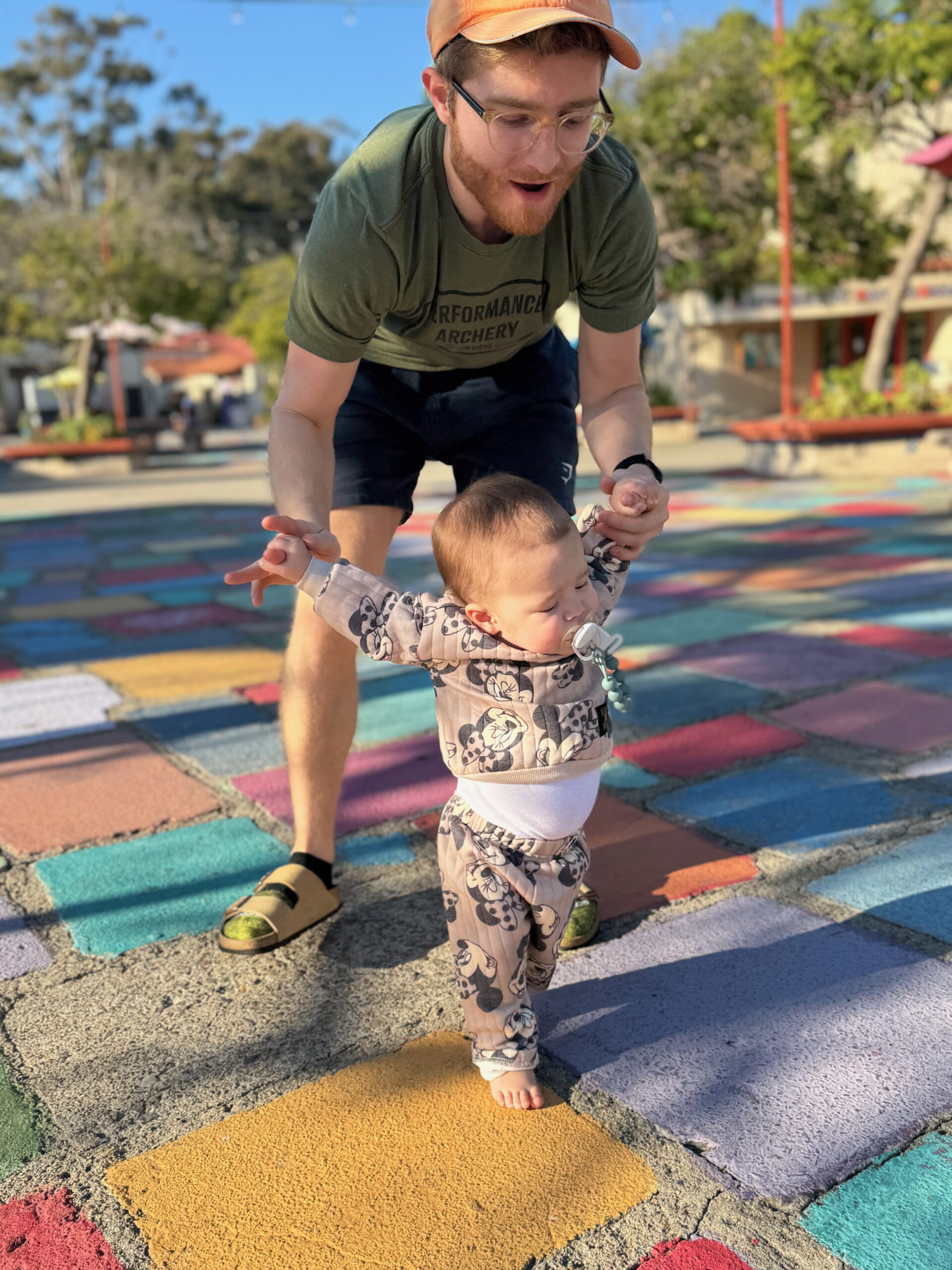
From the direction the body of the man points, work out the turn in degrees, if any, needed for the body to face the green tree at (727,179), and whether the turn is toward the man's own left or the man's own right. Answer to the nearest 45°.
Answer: approximately 180°

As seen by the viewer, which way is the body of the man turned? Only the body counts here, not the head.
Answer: toward the camera

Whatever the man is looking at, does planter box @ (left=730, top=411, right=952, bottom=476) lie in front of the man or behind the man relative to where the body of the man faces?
behind

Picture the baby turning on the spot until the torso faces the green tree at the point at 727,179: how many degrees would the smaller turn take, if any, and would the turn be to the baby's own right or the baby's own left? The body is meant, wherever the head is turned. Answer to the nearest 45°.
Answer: approximately 135° to the baby's own left

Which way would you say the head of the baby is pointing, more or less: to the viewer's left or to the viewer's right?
to the viewer's right

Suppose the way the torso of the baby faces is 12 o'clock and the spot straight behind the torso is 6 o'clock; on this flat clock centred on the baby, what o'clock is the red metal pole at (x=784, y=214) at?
The red metal pole is roughly at 8 o'clock from the baby.

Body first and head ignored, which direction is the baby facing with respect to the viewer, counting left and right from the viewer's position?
facing the viewer and to the right of the viewer

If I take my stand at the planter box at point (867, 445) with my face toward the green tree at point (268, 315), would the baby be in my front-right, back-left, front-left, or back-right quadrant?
back-left

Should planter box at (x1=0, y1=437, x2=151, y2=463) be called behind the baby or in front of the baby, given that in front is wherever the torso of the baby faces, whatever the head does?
behind

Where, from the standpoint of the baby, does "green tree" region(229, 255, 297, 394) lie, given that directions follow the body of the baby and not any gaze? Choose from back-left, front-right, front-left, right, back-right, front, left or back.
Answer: back-left

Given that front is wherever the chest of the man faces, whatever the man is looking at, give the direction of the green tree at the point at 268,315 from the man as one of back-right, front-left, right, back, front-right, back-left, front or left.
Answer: back

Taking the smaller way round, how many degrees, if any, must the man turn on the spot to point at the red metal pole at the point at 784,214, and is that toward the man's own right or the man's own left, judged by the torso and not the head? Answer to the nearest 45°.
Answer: approximately 180°

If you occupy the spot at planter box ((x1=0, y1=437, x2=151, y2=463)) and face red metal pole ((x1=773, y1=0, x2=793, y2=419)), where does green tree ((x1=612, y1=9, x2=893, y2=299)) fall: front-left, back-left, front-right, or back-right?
front-left

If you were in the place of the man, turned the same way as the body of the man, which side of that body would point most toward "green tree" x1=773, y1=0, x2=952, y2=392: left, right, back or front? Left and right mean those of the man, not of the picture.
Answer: back

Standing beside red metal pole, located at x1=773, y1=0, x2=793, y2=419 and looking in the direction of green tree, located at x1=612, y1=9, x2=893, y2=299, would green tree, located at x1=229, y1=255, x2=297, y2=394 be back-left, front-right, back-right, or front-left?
front-left
